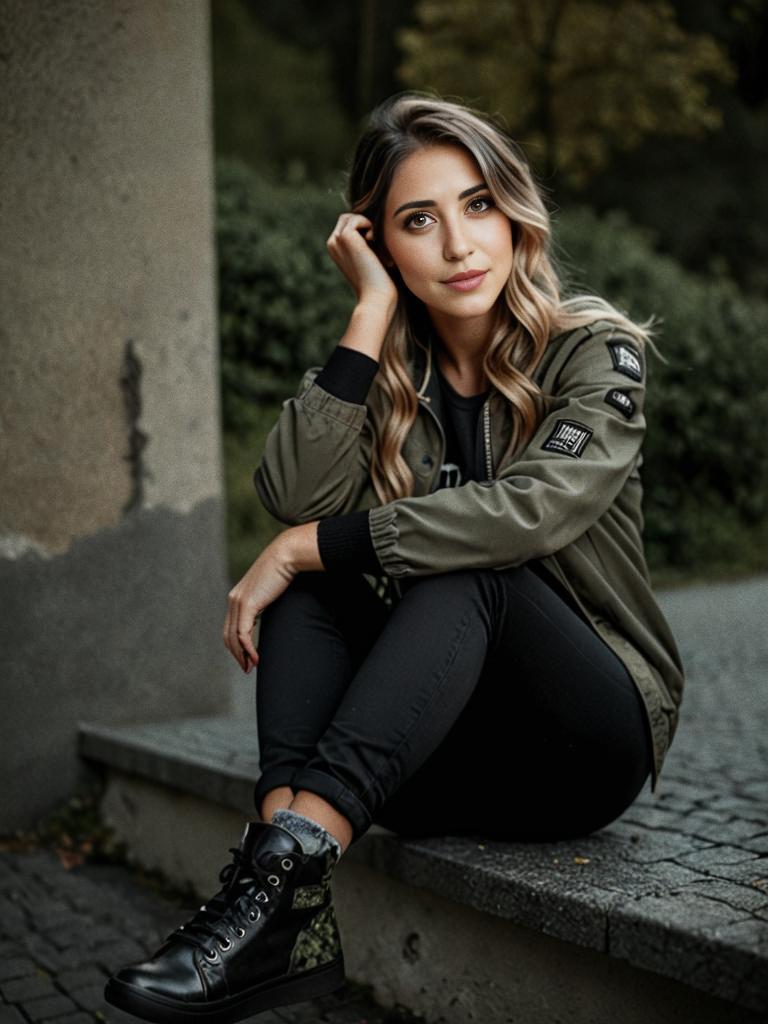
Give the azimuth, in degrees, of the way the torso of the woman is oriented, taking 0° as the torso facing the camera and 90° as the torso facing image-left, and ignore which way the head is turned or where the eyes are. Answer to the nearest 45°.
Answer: approximately 45°

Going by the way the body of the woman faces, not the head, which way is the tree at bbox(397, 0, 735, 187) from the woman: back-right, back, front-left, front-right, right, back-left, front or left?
back-right

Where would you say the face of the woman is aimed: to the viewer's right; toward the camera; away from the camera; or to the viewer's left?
toward the camera
